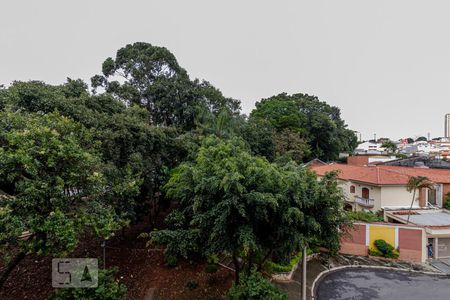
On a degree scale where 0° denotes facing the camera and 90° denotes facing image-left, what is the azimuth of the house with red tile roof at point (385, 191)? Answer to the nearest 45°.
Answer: approximately 45°

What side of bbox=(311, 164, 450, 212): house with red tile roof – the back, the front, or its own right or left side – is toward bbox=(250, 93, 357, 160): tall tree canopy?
right

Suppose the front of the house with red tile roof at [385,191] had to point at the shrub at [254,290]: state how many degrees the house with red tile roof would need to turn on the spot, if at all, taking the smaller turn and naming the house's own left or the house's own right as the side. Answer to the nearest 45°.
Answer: approximately 45° to the house's own left

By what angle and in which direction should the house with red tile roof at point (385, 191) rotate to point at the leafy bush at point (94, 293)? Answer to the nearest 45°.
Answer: approximately 45° to its left

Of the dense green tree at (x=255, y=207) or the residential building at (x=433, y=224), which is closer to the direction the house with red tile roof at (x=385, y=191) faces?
the dense green tree
